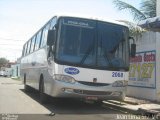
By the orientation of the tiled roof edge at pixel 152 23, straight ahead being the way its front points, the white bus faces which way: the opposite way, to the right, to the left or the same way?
to the left

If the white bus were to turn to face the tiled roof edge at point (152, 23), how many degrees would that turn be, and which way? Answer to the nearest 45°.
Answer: approximately 45° to its left

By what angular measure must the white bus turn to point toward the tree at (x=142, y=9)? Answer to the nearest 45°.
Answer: approximately 90° to its left

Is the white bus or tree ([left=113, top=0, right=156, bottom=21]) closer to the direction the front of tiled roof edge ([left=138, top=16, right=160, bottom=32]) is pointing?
the white bus

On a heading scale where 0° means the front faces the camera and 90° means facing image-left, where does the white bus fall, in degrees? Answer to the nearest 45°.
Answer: approximately 315°

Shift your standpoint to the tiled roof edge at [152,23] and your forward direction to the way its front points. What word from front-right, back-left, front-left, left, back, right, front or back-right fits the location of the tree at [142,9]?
back-right

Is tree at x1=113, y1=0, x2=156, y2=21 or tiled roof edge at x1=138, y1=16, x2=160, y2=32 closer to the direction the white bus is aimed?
the tiled roof edge
